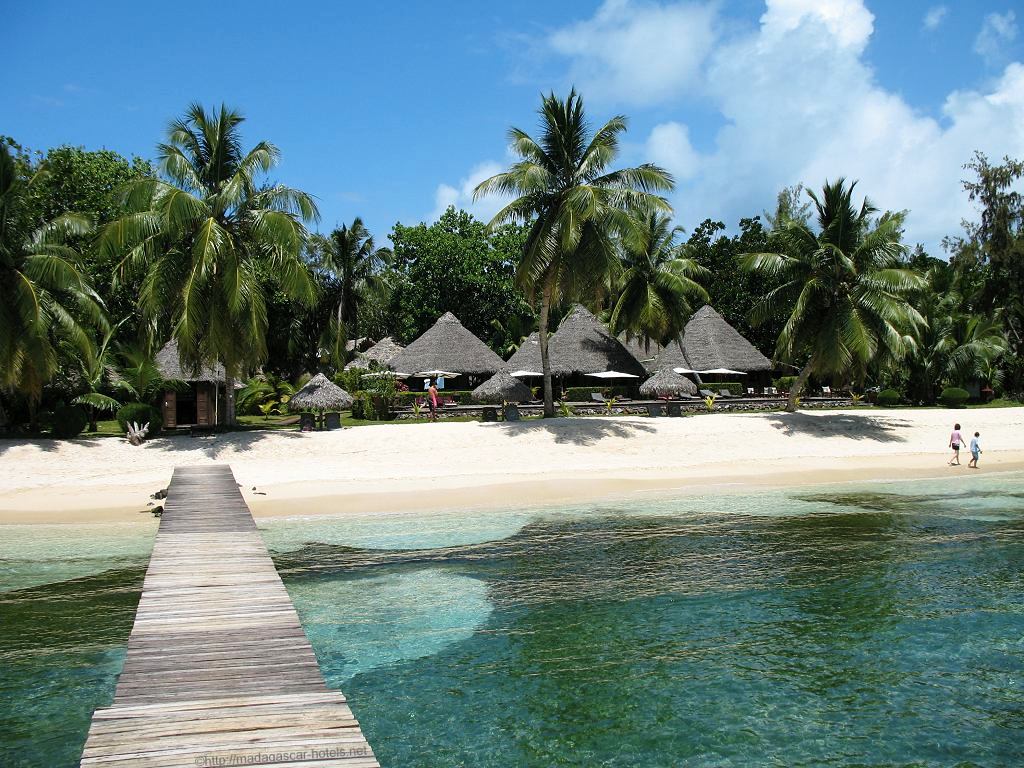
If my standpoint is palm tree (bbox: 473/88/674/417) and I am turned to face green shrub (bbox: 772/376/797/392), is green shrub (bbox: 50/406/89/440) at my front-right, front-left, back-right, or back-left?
back-left

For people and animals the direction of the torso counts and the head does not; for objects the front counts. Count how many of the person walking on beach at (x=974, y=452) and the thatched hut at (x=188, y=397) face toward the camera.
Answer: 1

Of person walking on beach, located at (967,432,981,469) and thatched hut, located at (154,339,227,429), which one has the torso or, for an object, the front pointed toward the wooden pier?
the thatched hut

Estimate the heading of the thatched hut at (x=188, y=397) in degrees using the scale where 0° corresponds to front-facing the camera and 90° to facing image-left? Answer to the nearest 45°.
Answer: approximately 0°
